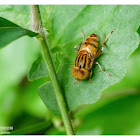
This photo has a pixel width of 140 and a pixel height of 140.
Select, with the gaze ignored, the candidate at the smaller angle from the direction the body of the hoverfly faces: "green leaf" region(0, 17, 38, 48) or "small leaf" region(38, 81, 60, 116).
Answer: the small leaf
